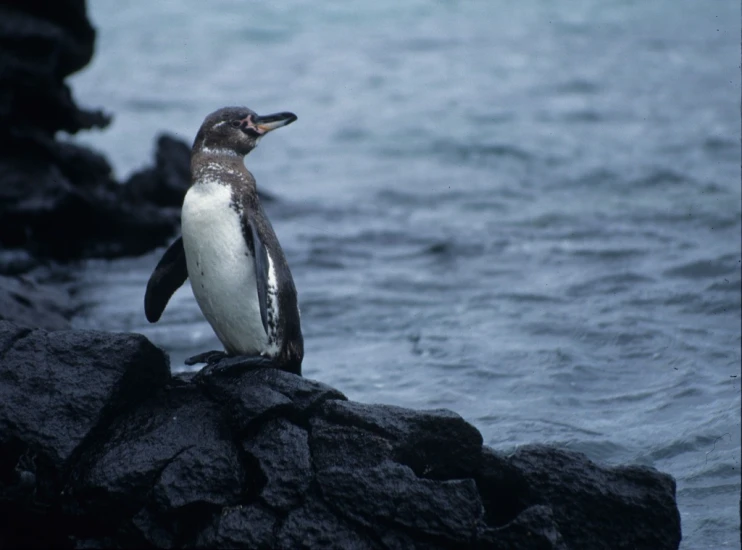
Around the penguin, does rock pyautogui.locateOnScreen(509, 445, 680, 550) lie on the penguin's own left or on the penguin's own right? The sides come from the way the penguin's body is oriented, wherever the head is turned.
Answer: on the penguin's own left

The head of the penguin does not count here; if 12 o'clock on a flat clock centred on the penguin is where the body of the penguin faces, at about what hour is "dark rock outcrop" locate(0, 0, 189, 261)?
The dark rock outcrop is roughly at 4 o'clock from the penguin.

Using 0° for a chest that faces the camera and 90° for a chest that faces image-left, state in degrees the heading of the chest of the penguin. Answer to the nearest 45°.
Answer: approximately 45°

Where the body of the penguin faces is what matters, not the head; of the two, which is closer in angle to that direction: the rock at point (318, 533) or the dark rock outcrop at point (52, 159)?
the rock

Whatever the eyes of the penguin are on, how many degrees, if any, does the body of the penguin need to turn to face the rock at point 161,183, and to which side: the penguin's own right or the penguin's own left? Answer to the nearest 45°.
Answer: approximately 135° to the penguin's own right

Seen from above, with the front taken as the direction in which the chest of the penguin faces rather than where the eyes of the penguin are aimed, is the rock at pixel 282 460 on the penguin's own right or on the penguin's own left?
on the penguin's own left

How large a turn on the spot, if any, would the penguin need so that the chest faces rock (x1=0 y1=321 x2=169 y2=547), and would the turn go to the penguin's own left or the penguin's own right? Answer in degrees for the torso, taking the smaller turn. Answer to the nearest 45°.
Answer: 0° — it already faces it

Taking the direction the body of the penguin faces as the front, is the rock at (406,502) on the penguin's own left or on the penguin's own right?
on the penguin's own left

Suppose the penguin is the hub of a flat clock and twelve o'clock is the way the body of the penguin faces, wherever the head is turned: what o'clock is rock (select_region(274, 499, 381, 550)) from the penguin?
The rock is roughly at 10 o'clock from the penguin.

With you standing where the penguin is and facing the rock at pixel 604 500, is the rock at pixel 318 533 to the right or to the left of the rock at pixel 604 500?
right

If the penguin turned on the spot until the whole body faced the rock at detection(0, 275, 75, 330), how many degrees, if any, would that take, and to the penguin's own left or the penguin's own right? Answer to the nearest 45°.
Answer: approximately 90° to the penguin's own right
